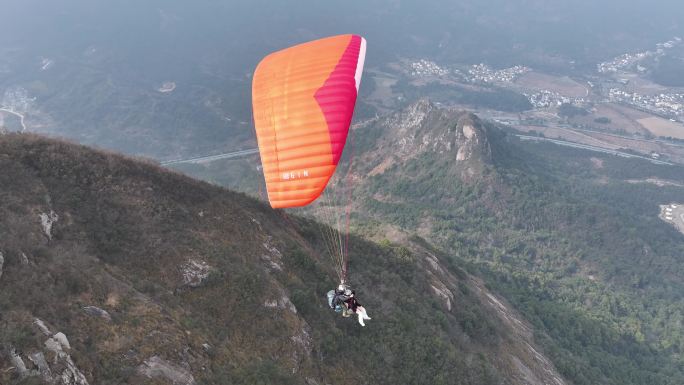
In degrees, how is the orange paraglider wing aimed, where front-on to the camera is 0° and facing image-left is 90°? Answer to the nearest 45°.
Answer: approximately 270°
